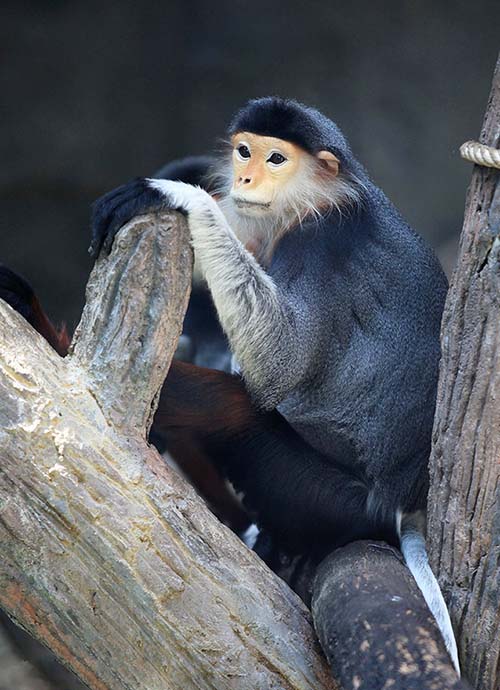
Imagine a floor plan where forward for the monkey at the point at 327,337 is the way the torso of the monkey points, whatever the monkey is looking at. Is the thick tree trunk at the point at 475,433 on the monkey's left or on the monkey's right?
on the monkey's left

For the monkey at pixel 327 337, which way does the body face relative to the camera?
to the viewer's left
